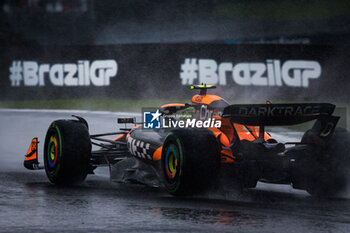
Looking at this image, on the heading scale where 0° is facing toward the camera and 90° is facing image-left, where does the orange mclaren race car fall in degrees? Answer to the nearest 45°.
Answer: approximately 135°

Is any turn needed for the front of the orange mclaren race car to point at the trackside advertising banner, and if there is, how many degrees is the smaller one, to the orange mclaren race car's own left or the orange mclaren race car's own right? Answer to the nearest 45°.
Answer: approximately 45° to the orange mclaren race car's own right
